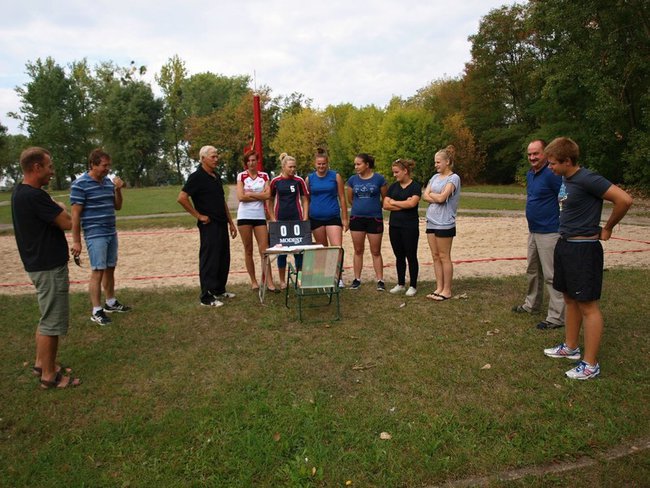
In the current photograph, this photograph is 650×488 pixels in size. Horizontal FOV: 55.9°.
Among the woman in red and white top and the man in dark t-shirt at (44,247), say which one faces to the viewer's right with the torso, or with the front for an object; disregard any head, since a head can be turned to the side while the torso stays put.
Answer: the man in dark t-shirt

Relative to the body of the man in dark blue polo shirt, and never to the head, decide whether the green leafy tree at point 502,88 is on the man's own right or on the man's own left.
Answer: on the man's own right

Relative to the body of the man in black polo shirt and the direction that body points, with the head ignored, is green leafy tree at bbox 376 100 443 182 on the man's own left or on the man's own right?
on the man's own left

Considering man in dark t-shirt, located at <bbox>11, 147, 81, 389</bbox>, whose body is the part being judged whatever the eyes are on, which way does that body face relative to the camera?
to the viewer's right

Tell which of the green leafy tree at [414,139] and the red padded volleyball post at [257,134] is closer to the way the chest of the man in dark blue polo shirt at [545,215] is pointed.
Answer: the red padded volleyball post

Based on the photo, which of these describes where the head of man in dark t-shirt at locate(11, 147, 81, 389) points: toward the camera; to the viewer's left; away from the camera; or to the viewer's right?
to the viewer's right

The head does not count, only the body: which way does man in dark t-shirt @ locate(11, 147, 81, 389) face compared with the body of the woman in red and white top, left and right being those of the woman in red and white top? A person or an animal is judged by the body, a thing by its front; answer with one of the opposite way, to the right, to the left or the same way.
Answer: to the left

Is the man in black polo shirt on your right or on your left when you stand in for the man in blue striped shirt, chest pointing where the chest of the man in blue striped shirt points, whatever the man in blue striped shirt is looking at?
on your left

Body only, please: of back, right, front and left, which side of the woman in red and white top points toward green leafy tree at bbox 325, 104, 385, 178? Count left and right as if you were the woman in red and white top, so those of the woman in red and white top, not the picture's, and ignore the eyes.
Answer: back

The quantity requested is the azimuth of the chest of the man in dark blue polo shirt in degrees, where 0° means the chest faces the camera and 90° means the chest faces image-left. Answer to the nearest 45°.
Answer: approximately 45°

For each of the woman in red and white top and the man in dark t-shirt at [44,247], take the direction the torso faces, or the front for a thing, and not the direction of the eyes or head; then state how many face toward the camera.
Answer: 1

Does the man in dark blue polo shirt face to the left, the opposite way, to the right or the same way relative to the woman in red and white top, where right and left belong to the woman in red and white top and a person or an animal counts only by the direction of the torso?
to the right

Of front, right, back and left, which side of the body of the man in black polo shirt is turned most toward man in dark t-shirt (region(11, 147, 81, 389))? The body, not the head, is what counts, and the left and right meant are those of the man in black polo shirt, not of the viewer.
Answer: right
